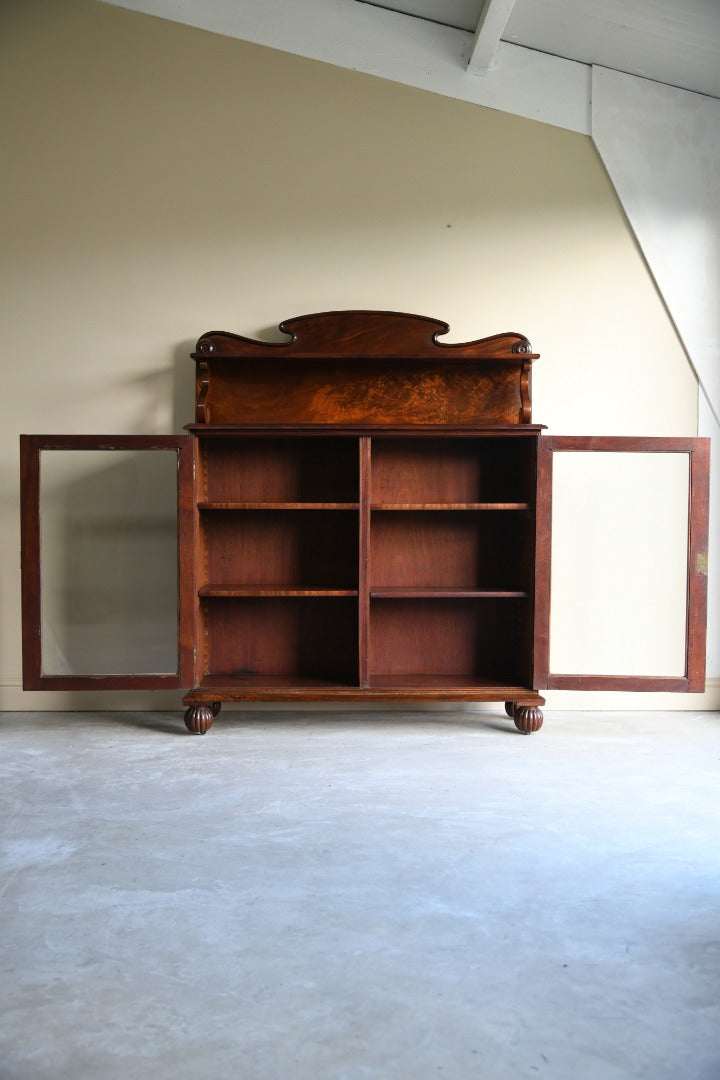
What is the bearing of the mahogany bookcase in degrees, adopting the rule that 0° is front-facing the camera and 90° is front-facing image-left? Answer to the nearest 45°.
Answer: approximately 0°
